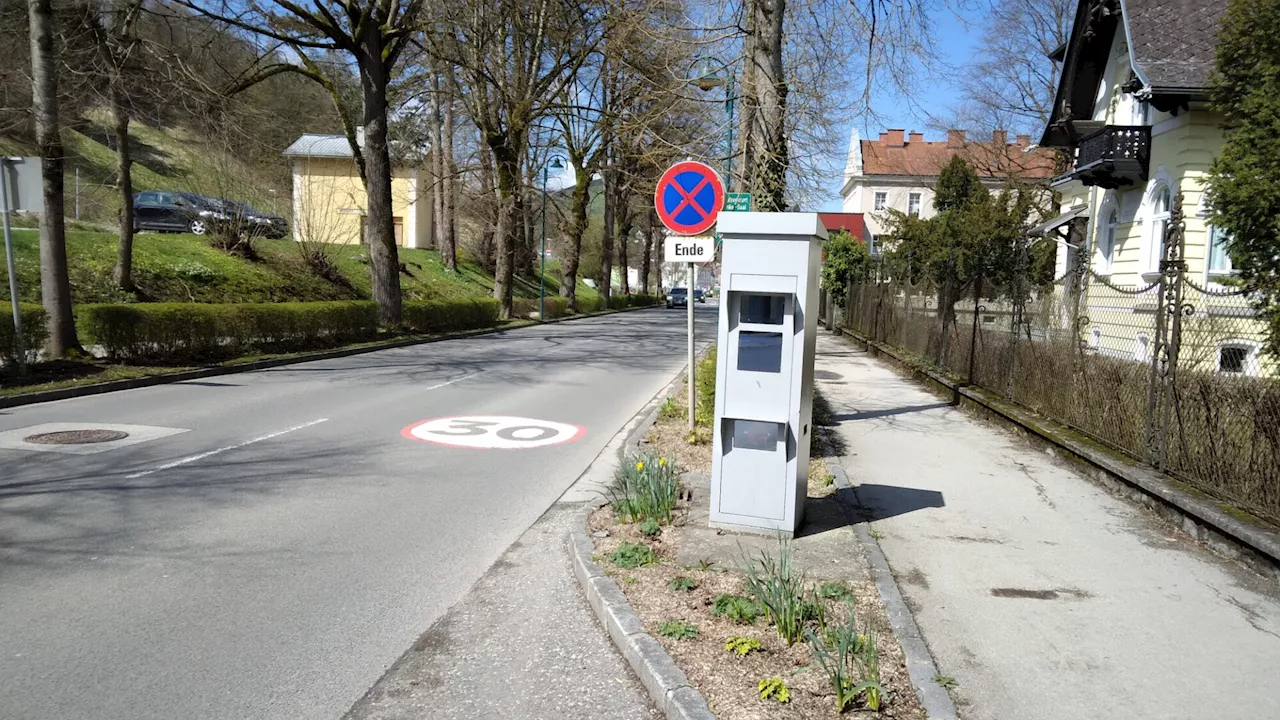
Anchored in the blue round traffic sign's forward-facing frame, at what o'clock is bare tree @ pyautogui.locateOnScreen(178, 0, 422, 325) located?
The bare tree is roughly at 5 o'clock from the blue round traffic sign.

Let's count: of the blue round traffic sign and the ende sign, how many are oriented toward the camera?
2

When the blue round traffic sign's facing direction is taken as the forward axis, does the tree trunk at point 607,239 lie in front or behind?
behind

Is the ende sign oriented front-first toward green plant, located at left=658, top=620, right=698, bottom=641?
yes

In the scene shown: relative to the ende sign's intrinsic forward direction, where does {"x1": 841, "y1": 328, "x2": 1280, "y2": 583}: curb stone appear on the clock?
The curb stone is roughly at 10 o'clock from the ende sign.

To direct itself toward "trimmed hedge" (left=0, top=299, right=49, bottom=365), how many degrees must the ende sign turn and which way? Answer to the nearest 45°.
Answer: approximately 90° to its right

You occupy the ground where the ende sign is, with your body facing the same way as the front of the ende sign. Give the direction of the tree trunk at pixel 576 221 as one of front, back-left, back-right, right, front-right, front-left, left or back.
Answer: back

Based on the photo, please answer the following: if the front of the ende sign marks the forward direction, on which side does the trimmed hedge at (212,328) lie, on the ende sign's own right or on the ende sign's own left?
on the ende sign's own right

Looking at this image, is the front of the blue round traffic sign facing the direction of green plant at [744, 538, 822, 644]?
yes

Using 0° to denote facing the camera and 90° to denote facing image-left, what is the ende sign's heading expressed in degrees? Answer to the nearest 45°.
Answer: approximately 0°

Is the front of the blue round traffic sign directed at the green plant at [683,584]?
yes

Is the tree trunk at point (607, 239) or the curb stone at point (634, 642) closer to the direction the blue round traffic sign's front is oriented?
the curb stone
